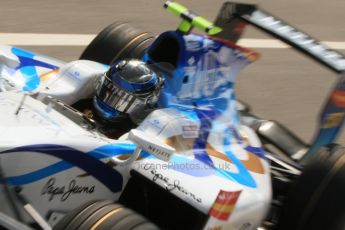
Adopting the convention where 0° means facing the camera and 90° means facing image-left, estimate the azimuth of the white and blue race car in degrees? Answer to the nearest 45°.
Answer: approximately 45°
